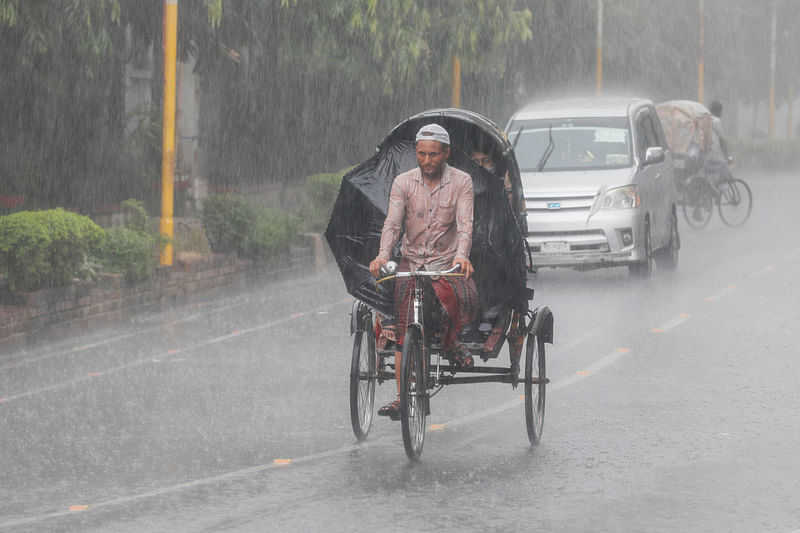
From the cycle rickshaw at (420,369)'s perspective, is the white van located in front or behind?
behind

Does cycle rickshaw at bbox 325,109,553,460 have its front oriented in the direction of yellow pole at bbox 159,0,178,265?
no

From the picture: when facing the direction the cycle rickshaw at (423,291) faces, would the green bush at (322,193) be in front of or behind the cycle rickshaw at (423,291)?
behind

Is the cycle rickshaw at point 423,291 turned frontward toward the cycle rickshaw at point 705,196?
no

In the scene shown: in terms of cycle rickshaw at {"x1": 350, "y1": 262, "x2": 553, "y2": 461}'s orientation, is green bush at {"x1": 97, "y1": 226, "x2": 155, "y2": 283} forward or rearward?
rearward

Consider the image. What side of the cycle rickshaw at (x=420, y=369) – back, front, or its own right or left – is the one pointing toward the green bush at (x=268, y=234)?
back

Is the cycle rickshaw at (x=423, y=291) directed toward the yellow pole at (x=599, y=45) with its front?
no

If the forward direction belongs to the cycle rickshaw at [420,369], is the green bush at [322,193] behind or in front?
behind

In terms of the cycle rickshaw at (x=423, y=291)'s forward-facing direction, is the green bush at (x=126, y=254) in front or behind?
behind

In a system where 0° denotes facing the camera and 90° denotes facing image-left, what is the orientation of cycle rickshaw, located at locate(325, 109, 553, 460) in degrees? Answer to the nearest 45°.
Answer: approximately 0°

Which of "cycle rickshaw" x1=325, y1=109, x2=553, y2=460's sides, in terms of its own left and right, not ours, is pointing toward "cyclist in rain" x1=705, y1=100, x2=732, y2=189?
back

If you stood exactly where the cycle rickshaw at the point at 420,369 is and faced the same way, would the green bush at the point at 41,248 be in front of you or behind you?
behind
